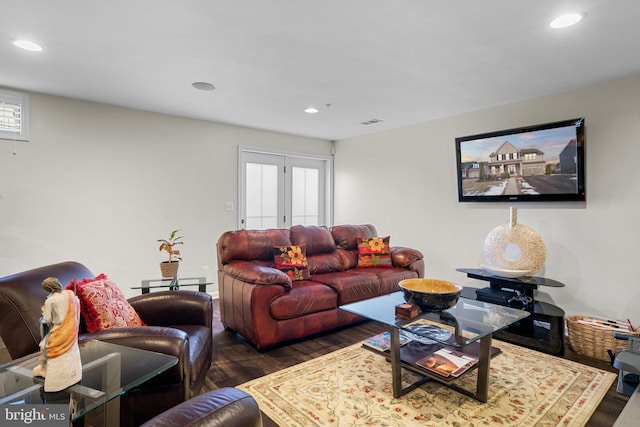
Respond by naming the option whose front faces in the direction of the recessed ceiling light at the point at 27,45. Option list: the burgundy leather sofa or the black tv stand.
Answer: the black tv stand

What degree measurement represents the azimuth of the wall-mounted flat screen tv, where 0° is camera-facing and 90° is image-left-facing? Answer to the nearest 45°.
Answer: approximately 45°

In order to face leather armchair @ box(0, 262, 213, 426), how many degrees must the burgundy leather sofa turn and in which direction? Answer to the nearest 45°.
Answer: approximately 45° to its right

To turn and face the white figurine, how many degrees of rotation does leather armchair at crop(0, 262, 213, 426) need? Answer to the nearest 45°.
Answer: approximately 90° to its right

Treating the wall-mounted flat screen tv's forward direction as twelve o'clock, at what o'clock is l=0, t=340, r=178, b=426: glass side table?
The glass side table is roughly at 11 o'clock from the wall-mounted flat screen tv.

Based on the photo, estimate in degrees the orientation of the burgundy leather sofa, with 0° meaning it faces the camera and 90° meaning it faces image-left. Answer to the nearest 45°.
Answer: approximately 315°

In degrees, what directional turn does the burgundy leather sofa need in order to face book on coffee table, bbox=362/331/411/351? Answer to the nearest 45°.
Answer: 0° — it already faces it

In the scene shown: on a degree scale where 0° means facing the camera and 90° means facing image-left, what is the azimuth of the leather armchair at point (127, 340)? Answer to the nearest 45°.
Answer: approximately 315°
